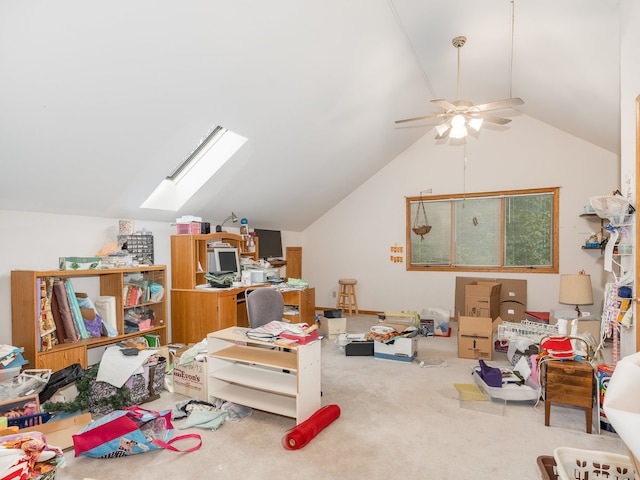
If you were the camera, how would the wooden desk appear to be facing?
facing the viewer and to the right of the viewer

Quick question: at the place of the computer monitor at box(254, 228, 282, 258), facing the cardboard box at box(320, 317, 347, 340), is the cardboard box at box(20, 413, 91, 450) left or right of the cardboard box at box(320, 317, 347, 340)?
right

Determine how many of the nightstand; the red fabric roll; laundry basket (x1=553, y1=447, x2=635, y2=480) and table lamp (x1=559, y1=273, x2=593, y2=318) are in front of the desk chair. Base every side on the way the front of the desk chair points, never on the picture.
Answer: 0

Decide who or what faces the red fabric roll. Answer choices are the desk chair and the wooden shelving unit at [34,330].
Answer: the wooden shelving unit

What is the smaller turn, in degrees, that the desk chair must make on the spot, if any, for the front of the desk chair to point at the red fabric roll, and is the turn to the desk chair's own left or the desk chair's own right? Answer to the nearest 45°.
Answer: approximately 135° to the desk chair's own left

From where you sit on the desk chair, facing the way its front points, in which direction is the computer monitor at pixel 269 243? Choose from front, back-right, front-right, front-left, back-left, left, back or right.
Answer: front-right

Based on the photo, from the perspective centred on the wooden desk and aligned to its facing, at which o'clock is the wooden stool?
The wooden stool is roughly at 9 o'clock from the wooden desk.

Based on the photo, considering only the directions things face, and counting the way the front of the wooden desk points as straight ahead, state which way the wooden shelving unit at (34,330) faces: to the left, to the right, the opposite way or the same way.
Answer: the same way

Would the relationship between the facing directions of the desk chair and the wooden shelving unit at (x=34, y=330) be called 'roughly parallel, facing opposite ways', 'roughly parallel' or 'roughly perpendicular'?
roughly parallel, facing opposite ways

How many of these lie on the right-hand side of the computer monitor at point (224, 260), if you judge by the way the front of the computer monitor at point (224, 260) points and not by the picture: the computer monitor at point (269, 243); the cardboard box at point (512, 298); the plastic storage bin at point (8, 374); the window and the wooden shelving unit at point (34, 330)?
2

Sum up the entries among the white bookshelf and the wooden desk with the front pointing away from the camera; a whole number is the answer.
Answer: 0

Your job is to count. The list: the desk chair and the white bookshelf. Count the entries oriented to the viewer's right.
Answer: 0

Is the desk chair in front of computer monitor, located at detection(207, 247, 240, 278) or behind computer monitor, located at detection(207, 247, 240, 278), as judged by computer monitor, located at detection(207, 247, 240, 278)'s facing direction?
in front

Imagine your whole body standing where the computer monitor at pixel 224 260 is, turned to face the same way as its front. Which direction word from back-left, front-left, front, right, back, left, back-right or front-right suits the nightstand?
front

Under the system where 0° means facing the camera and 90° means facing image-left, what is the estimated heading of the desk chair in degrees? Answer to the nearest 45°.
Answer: approximately 135°

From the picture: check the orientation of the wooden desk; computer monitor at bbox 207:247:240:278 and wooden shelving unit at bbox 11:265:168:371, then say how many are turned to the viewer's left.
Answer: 0

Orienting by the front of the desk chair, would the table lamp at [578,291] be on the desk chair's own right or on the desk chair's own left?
on the desk chair's own right

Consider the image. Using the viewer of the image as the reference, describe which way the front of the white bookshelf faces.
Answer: facing the viewer and to the left of the viewer

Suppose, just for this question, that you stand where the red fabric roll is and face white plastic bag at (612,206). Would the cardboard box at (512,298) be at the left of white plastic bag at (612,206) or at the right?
left
